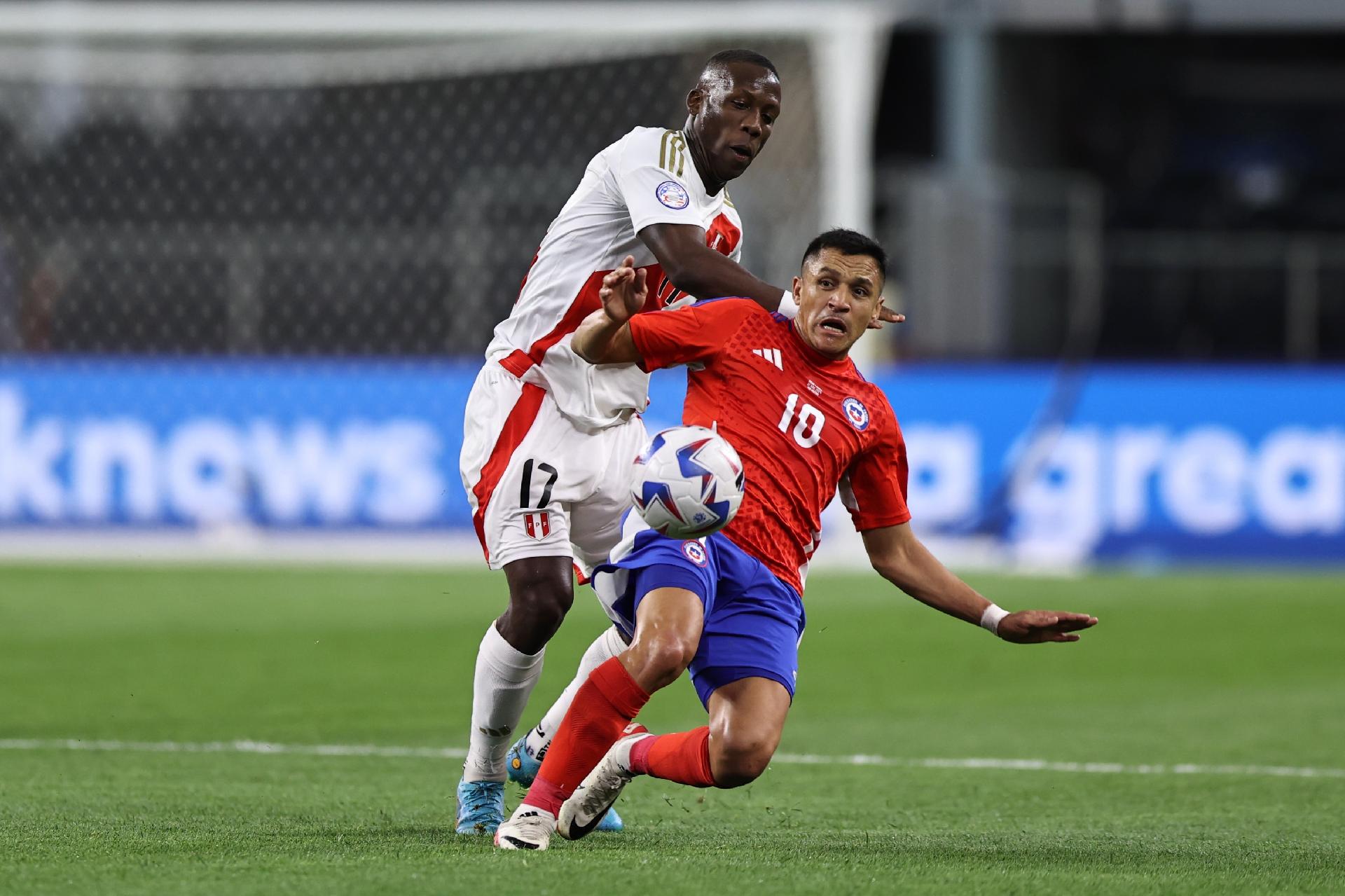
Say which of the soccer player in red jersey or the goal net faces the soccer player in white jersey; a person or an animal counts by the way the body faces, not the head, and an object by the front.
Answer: the goal net

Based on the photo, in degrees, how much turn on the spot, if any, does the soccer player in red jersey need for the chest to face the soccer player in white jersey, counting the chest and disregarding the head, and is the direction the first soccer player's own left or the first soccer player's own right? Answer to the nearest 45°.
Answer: approximately 135° to the first soccer player's own right

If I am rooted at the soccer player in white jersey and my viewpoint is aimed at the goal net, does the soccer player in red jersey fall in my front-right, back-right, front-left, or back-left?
back-right

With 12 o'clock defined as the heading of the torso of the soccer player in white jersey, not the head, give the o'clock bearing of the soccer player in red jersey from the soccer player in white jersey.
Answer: The soccer player in red jersey is roughly at 12 o'clock from the soccer player in white jersey.

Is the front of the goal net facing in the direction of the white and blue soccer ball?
yes

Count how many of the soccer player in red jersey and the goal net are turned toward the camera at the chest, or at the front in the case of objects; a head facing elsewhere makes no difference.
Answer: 2
